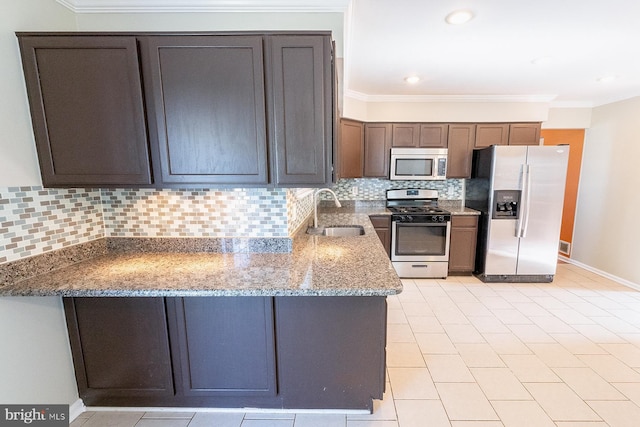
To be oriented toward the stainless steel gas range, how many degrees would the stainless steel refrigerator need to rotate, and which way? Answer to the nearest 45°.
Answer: approximately 45° to its right

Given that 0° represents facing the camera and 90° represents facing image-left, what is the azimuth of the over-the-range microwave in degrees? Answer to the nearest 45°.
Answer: approximately 0°

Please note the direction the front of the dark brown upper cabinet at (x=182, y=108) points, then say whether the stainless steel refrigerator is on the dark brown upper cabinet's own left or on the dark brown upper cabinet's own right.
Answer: on the dark brown upper cabinet's own left

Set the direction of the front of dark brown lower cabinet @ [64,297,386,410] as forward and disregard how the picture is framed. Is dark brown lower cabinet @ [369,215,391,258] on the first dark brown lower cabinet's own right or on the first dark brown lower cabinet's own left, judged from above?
on the first dark brown lower cabinet's own left

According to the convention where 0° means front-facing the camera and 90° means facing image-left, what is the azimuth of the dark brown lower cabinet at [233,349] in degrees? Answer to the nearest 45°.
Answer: approximately 0°

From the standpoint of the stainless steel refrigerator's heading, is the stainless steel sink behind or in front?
in front
